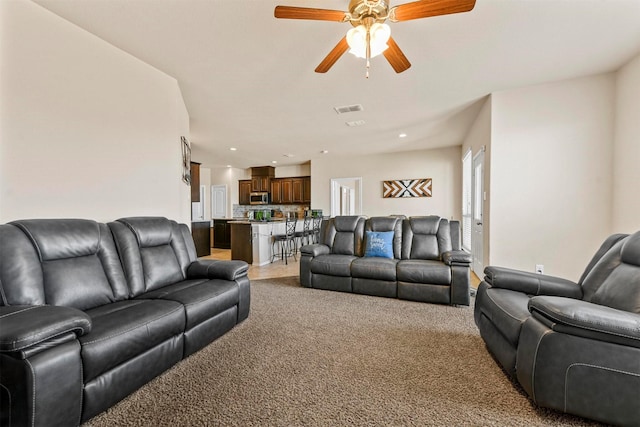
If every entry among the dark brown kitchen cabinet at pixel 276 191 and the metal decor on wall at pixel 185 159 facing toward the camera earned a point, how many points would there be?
1

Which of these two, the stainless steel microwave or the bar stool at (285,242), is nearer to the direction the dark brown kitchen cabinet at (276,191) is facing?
the bar stool

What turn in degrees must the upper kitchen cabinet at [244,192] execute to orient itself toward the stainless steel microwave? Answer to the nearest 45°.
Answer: approximately 45° to its left

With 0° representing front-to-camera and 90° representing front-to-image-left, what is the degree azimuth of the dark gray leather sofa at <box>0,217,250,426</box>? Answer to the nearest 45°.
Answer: approximately 315°

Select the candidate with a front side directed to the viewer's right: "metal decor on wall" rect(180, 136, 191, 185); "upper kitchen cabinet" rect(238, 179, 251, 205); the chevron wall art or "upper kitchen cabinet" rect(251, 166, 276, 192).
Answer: the metal decor on wall

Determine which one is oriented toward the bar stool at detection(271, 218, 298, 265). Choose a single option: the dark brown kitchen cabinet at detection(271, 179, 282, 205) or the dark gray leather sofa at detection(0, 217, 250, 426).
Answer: the dark brown kitchen cabinet

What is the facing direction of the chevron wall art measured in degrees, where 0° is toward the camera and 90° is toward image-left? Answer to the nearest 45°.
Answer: approximately 0°

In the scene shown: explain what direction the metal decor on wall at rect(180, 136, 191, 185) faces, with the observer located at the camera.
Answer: facing to the right of the viewer
